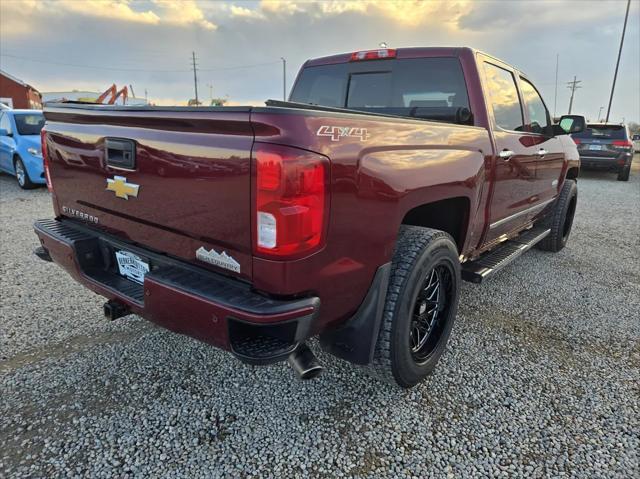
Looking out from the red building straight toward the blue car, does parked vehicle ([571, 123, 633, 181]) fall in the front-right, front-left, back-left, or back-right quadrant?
front-left

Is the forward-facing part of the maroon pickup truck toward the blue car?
no

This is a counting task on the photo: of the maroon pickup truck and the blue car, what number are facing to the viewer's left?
0

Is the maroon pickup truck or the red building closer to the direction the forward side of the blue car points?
the maroon pickup truck

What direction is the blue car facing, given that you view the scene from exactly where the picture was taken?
facing the viewer and to the right of the viewer

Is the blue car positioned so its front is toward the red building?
no

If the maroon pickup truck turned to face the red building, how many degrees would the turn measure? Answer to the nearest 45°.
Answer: approximately 90° to its left

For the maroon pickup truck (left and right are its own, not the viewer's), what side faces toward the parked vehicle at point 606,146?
front

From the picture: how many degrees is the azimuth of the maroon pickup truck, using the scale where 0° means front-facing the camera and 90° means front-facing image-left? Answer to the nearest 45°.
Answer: approximately 225°

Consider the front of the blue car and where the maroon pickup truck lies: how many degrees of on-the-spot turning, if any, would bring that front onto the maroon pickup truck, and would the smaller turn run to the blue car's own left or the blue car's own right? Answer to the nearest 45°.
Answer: approximately 45° to the blue car's own right
